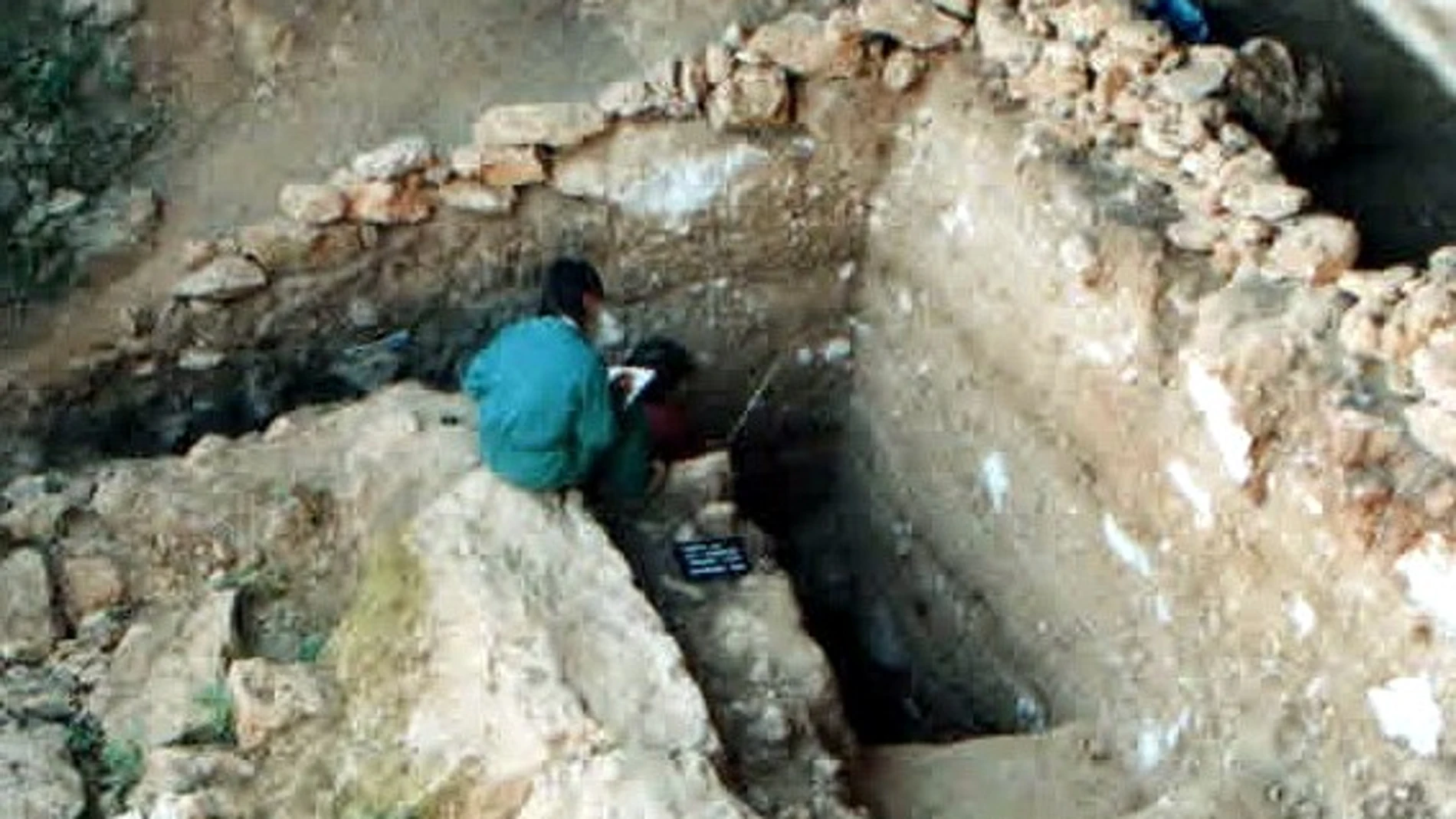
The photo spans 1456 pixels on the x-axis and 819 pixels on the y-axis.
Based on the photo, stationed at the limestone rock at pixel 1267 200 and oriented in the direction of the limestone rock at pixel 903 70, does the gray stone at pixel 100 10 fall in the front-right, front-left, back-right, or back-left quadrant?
front-left

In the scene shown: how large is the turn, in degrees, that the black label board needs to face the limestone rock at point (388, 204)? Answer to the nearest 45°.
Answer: approximately 135° to its right

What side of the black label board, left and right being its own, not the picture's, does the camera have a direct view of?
front

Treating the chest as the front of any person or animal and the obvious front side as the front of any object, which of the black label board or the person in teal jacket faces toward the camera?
the black label board

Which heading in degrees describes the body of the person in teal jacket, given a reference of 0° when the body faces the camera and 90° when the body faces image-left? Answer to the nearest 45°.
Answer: approximately 225°

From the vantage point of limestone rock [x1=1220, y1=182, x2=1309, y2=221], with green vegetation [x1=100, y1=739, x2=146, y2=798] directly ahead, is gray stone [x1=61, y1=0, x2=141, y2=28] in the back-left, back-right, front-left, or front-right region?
front-right

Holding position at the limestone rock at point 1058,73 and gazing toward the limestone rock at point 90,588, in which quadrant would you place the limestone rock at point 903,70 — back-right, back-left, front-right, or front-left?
front-right

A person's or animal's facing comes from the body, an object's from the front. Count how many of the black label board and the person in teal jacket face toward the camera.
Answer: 1

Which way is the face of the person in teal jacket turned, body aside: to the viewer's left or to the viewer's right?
to the viewer's right

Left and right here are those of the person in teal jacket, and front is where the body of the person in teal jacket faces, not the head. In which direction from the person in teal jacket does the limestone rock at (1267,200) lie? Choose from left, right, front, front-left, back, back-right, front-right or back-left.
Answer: front-right

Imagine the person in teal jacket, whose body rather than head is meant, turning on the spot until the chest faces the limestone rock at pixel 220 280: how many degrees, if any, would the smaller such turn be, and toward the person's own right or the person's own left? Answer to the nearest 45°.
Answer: approximately 90° to the person's own left

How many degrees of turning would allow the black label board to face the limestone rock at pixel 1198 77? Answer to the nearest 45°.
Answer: approximately 90° to its left

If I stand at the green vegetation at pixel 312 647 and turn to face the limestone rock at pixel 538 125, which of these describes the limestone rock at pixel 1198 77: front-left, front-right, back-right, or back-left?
front-right
